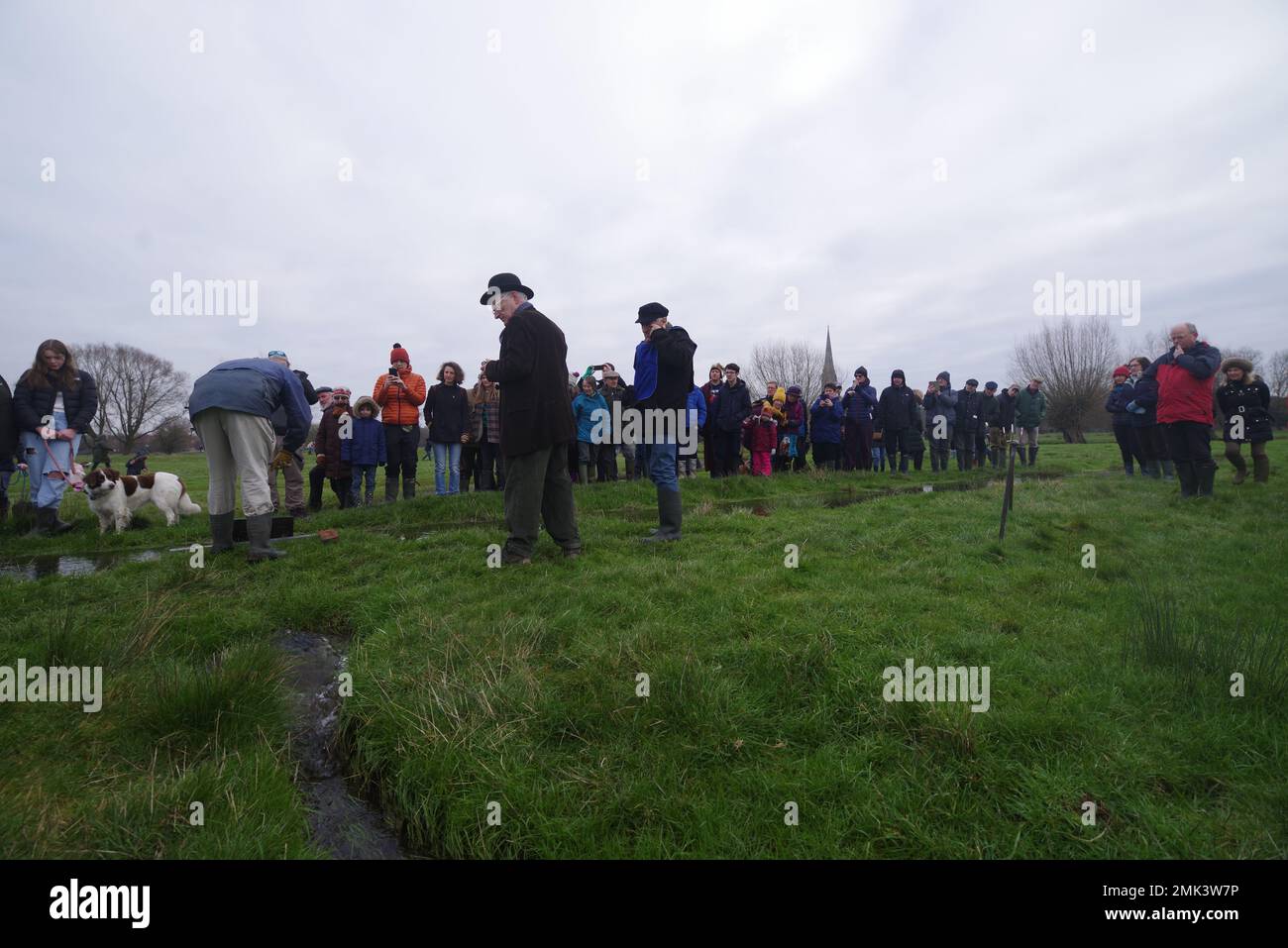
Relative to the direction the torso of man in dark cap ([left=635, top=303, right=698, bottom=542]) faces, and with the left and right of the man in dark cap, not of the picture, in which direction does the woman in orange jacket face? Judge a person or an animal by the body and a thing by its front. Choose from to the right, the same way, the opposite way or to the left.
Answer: to the left

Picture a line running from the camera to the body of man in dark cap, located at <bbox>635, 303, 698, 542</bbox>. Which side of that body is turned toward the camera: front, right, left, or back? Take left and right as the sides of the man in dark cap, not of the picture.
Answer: left

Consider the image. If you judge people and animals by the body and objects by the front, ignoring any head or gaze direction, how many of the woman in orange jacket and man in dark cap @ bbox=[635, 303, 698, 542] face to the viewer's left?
1

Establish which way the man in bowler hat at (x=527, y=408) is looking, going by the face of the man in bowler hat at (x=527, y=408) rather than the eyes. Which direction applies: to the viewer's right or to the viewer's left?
to the viewer's left

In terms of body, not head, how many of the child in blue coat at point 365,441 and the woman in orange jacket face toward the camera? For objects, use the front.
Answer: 2

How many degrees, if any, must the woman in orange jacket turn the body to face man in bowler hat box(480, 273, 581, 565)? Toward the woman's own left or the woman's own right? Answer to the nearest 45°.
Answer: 0° — they already face them

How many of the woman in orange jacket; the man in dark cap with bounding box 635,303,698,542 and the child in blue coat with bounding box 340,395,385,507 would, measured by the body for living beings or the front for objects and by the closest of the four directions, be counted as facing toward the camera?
2

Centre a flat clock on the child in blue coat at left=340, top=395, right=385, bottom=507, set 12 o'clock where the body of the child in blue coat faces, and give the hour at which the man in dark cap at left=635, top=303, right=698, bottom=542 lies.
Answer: The man in dark cap is roughly at 11 o'clock from the child in blue coat.

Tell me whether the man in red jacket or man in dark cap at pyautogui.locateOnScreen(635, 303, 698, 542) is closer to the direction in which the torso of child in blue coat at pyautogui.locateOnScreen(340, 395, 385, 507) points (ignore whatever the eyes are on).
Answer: the man in dark cap

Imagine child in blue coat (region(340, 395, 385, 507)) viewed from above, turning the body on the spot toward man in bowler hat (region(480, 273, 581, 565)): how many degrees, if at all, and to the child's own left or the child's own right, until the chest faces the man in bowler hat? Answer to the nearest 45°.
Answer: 0° — they already face them

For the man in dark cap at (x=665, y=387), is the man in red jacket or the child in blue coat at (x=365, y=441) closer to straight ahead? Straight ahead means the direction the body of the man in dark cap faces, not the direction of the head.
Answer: the child in blue coat
